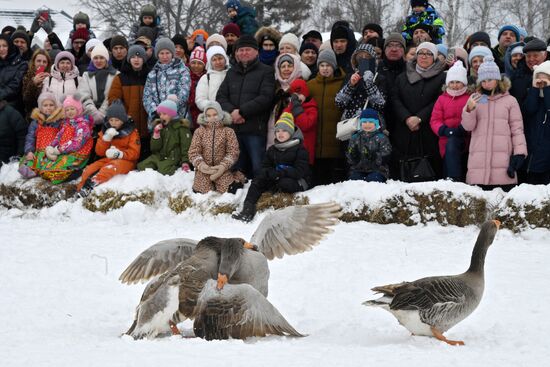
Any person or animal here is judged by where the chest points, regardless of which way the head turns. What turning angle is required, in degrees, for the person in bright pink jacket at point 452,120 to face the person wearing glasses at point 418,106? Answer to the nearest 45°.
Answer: approximately 135° to their right

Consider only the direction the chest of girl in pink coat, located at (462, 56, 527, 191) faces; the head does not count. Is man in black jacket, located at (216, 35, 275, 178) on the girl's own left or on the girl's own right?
on the girl's own right

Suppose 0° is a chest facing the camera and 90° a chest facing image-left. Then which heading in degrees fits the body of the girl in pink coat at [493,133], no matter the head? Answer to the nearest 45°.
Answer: approximately 0°

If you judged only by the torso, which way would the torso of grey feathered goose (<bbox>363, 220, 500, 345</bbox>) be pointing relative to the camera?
to the viewer's right

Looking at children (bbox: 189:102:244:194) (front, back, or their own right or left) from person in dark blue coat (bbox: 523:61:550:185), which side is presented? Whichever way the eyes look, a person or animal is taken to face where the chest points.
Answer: left
